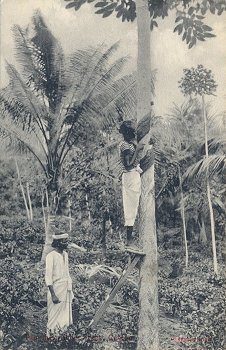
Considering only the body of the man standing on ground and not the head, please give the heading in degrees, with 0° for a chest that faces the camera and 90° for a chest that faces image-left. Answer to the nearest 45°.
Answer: approximately 315°

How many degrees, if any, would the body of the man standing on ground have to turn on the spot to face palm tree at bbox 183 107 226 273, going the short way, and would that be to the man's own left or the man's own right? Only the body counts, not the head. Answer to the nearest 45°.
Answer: approximately 45° to the man's own left
